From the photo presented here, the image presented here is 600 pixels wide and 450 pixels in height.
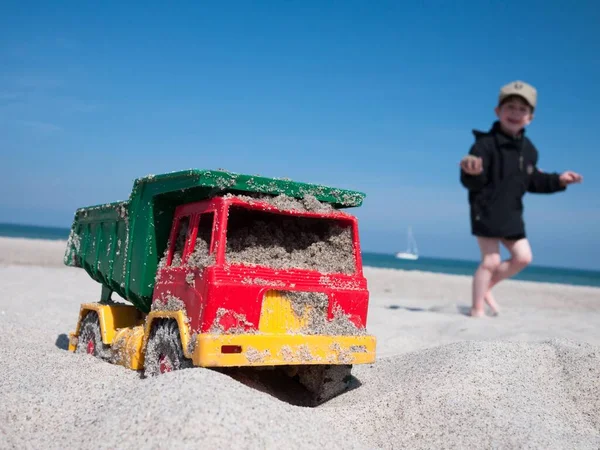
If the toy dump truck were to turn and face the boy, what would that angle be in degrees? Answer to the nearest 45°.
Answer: approximately 90° to its left

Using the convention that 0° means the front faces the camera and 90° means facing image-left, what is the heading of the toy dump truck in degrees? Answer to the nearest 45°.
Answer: approximately 315°
